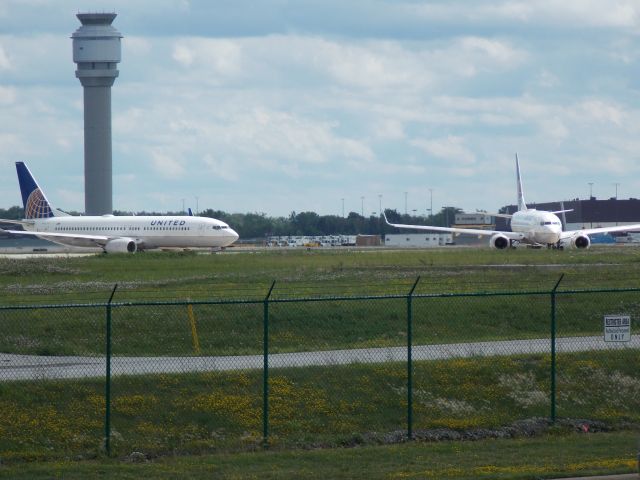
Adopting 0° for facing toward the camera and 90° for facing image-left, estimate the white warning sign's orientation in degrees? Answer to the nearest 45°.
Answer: approximately 0°
